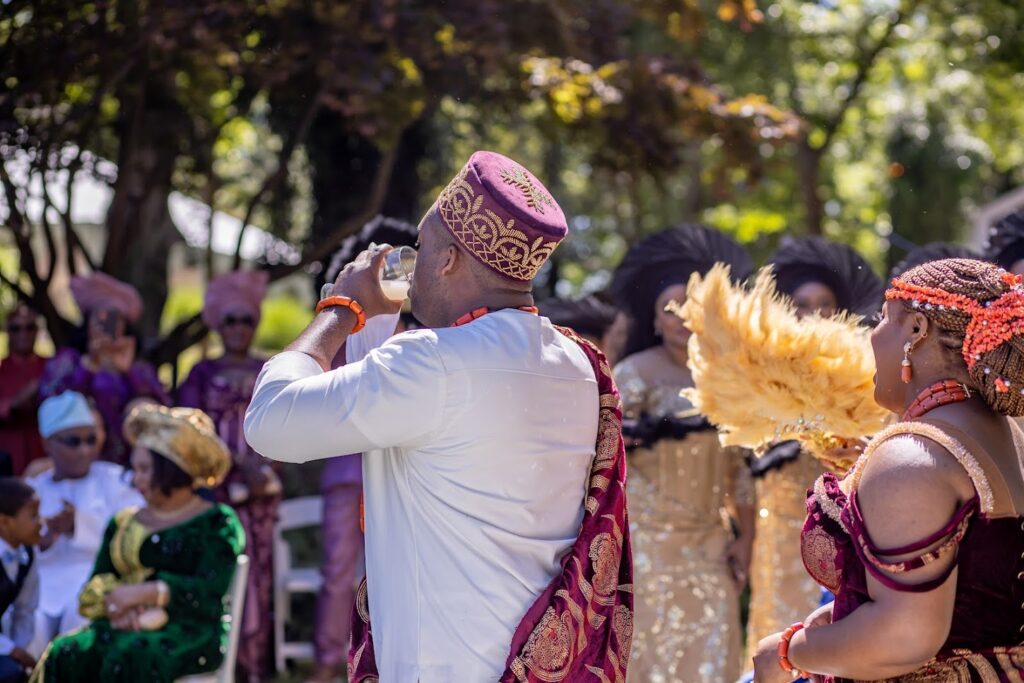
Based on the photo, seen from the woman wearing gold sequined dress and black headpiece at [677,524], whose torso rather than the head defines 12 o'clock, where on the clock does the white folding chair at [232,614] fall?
The white folding chair is roughly at 3 o'clock from the woman wearing gold sequined dress and black headpiece.

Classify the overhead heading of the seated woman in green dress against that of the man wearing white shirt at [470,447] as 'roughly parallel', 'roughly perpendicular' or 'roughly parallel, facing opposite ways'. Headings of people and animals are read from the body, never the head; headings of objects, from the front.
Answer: roughly perpendicular

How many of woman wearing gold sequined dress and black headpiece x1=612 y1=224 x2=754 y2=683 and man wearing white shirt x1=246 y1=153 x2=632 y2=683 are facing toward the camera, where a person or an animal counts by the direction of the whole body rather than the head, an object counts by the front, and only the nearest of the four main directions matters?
1

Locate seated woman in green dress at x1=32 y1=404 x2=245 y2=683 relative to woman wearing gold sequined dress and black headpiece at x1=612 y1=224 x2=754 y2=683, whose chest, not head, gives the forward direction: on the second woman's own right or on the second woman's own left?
on the second woman's own right

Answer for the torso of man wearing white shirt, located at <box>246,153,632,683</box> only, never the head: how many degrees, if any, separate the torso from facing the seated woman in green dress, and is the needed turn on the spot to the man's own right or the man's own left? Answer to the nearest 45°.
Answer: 0° — they already face them
